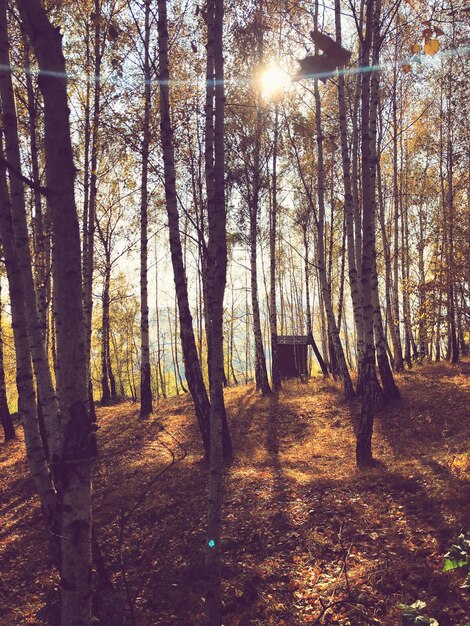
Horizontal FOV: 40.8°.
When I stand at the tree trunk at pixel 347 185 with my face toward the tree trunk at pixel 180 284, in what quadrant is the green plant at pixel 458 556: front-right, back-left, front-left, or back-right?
front-left
